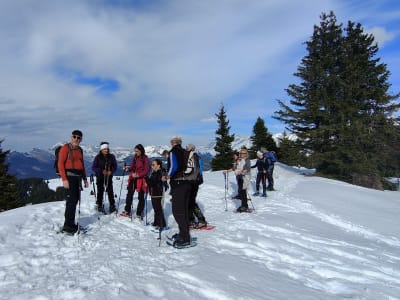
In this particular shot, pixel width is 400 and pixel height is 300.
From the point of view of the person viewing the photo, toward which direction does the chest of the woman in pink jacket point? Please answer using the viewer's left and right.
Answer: facing the viewer and to the left of the viewer

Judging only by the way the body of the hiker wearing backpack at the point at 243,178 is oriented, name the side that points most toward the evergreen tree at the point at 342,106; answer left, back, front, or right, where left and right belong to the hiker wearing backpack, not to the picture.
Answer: back

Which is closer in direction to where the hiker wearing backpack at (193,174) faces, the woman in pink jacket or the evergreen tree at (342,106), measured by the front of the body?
the woman in pink jacket

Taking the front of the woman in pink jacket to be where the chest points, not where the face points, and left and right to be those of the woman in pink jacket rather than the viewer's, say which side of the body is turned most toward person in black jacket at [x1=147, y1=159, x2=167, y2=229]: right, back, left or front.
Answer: left

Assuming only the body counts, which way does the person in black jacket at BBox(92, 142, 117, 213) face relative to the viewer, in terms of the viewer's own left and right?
facing the viewer

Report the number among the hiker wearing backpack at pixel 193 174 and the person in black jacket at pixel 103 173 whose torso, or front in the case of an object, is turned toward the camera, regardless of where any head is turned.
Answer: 1

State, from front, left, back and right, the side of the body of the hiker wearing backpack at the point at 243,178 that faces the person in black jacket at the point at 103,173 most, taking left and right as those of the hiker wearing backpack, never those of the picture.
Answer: front

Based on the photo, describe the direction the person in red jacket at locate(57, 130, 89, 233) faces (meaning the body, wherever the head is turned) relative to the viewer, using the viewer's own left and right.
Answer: facing the viewer and to the right of the viewer

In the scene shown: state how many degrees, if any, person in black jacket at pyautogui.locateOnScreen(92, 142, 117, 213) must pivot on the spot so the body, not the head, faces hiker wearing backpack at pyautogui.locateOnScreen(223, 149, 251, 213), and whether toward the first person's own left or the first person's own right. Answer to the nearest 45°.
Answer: approximately 90° to the first person's own left

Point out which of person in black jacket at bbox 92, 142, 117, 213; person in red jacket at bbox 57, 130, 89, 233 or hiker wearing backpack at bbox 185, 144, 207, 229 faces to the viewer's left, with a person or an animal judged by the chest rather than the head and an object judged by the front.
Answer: the hiker wearing backpack

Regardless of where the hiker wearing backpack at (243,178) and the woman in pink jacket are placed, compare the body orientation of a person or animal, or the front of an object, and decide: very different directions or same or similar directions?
same or similar directions

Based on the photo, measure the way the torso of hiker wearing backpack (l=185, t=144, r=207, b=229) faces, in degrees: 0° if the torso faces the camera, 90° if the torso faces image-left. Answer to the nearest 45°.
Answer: approximately 90°
